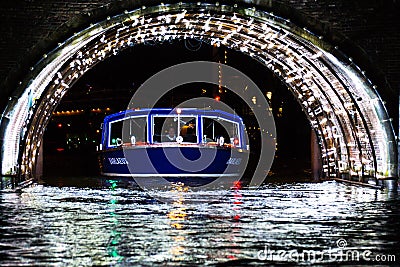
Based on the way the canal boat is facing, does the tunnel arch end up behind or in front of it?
in front

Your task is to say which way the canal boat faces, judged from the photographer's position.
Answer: facing the viewer
